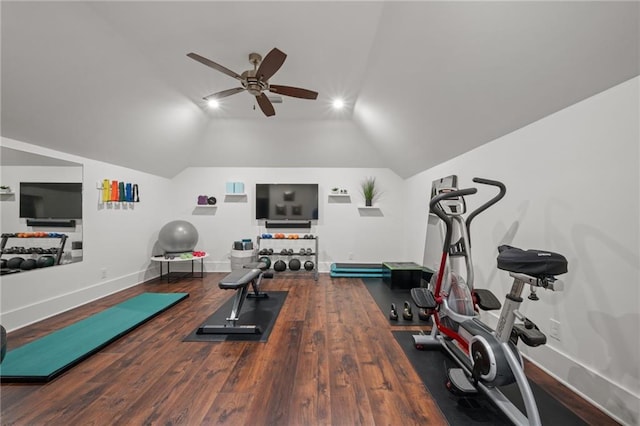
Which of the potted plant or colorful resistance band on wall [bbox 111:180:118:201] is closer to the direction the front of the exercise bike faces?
the potted plant

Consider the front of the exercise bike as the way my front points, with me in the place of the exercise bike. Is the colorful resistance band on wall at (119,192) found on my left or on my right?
on my left

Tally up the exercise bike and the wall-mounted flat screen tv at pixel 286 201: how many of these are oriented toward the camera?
1

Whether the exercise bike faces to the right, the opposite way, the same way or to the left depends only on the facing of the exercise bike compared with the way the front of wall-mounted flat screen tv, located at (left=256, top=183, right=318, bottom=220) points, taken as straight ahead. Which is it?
the opposite way

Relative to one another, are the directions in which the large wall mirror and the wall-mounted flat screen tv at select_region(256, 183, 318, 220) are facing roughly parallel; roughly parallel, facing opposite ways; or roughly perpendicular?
roughly perpendicular

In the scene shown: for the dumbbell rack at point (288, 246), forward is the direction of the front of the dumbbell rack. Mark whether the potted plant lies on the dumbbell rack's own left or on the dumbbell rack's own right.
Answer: on the dumbbell rack's own left

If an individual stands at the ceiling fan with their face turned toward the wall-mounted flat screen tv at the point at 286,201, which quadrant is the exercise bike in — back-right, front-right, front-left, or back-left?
back-right

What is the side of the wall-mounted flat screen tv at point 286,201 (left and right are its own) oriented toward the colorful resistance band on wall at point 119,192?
right

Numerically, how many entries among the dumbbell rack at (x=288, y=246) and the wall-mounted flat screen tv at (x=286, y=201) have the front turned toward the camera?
2

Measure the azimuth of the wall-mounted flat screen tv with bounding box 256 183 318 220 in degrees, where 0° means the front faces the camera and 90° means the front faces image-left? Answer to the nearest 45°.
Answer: approximately 0°

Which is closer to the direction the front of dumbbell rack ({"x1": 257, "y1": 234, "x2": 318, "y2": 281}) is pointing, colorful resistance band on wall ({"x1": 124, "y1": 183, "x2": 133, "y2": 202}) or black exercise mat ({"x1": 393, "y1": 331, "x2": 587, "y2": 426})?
the black exercise mat

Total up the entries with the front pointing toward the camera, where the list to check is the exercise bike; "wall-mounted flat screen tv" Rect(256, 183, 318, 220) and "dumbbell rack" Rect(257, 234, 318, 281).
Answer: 2
